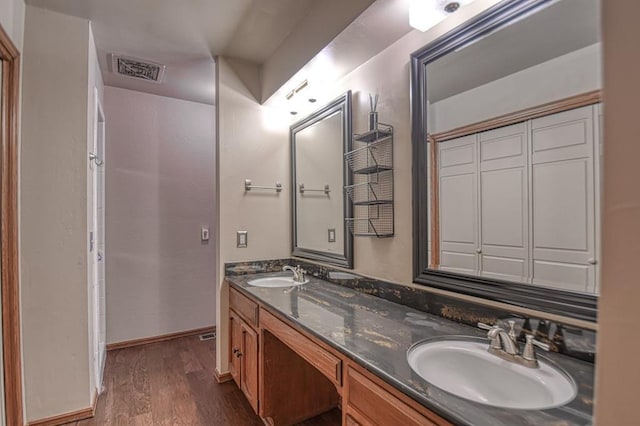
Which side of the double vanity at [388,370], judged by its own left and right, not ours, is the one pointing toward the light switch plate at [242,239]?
right

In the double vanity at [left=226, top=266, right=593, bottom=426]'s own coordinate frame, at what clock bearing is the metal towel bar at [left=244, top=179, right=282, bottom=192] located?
The metal towel bar is roughly at 3 o'clock from the double vanity.

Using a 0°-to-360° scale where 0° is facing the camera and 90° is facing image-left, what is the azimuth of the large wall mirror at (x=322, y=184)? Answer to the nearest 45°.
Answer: approximately 45°

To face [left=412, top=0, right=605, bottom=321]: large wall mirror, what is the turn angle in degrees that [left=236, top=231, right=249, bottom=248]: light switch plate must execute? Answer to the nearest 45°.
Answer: approximately 45° to its left
